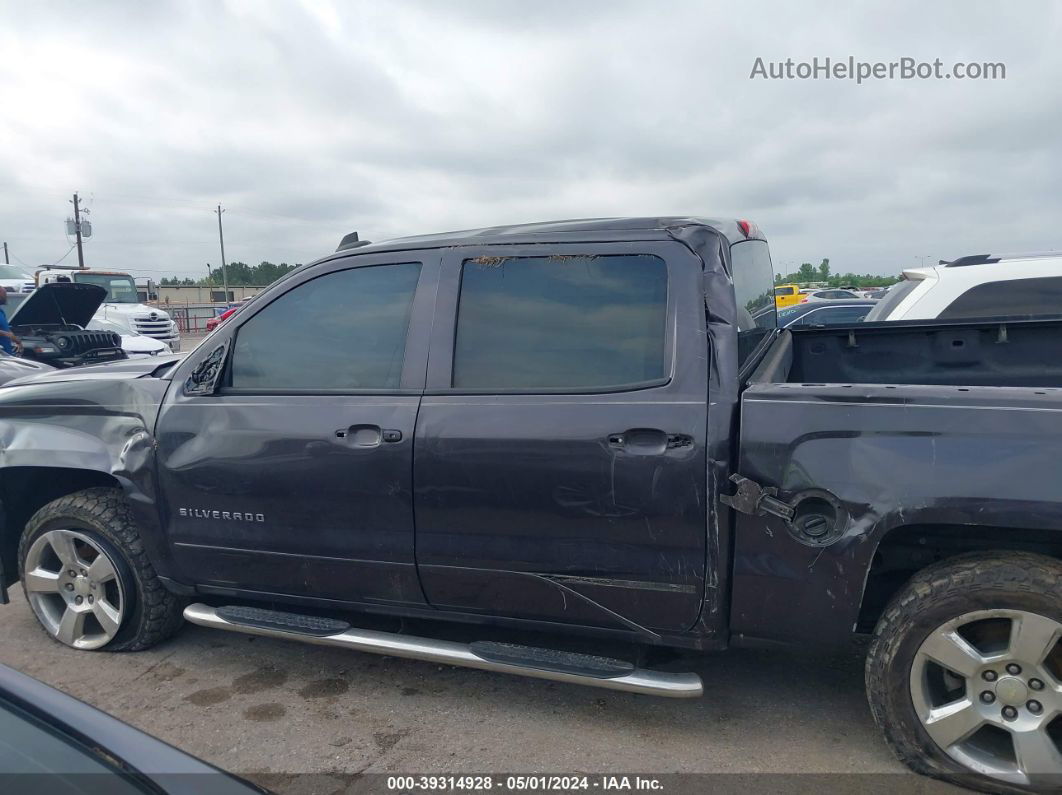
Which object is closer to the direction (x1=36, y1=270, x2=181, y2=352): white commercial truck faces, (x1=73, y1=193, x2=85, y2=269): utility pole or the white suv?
the white suv

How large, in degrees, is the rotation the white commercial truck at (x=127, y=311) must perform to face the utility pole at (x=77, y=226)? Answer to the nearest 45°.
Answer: approximately 135° to its left

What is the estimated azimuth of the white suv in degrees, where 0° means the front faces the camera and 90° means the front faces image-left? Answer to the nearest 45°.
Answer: approximately 225°

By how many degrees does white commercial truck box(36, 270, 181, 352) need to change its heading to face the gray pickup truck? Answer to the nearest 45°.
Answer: approximately 45° to its right

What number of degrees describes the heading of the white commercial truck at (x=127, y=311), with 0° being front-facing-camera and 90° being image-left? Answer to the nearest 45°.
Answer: approximately 315°

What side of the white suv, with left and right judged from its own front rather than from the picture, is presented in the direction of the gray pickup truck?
back

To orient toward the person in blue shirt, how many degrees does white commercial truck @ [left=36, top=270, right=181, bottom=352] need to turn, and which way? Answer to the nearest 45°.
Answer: approximately 45° to its right

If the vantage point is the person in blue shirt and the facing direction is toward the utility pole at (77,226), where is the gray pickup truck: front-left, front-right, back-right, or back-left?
back-right

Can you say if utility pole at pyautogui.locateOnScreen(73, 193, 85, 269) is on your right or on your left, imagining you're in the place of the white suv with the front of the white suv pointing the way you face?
on your left
